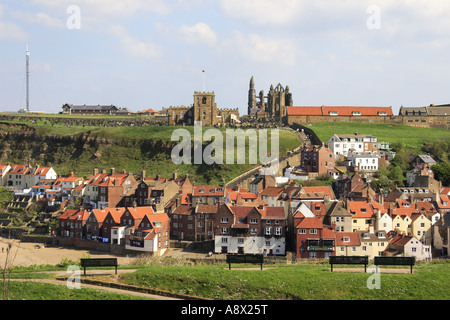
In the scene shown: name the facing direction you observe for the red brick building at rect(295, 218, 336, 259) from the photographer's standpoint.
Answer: facing the viewer

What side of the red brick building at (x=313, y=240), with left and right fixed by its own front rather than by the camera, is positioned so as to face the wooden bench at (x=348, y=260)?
front

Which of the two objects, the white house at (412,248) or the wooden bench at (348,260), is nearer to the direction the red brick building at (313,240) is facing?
the wooden bench

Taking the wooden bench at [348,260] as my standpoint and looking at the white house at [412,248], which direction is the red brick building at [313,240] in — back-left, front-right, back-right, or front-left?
front-left

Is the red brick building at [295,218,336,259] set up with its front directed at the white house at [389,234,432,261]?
no

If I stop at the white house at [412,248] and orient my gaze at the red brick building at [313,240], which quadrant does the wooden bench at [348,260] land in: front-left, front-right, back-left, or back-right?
front-left
